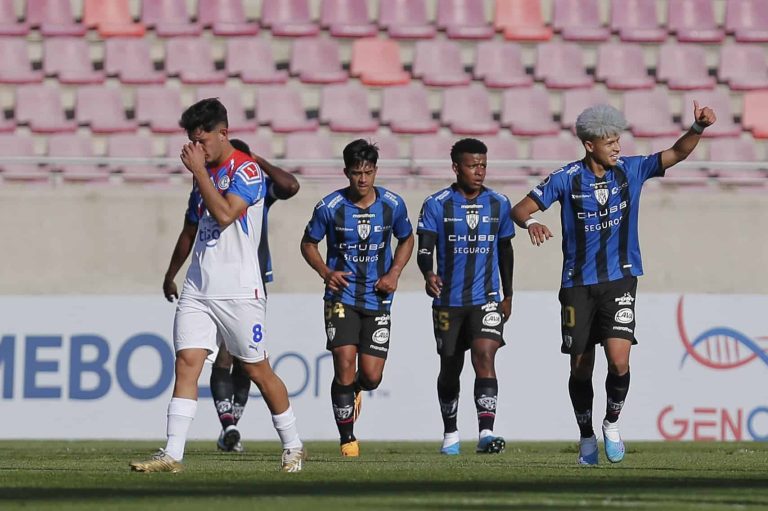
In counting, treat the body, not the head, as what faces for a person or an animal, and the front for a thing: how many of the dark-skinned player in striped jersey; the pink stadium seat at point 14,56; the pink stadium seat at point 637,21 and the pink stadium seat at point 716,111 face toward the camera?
4

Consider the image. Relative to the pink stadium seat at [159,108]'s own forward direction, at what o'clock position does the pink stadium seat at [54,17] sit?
the pink stadium seat at [54,17] is roughly at 4 o'clock from the pink stadium seat at [159,108].

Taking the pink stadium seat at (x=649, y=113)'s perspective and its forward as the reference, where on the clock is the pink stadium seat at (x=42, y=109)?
the pink stadium seat at (x=42, y=109) is roughly at 4 o'clock from the pink stadium seat at (x=649, y=113).

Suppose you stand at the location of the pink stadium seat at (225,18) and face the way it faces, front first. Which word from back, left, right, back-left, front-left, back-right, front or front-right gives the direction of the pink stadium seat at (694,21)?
front-left

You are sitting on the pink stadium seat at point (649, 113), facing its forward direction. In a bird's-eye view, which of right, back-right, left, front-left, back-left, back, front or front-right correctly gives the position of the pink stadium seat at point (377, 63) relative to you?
back-right

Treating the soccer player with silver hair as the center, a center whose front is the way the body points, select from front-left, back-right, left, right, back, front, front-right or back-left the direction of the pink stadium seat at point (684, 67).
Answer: back

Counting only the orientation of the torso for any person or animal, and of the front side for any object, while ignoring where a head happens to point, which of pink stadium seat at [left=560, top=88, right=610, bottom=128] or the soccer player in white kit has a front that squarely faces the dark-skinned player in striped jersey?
the pink stadium seat

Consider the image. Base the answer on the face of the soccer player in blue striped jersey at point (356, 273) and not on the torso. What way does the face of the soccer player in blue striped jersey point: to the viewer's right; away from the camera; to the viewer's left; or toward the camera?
toward the camera

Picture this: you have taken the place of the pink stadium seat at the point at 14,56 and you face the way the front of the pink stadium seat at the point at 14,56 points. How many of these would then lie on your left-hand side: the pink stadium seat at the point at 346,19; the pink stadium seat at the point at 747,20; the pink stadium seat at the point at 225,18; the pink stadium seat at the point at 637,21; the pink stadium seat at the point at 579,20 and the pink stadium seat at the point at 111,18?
6

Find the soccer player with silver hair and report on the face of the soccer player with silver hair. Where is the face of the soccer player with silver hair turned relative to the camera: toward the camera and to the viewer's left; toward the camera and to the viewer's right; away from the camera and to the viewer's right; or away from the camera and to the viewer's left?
toward the camera and to the viewer's right

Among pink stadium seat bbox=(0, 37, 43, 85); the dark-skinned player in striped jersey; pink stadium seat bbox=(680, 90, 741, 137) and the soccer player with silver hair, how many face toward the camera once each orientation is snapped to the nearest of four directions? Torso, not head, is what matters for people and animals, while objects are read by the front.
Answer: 4

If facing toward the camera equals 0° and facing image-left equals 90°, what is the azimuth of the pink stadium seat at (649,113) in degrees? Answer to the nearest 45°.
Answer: approximately 315°
